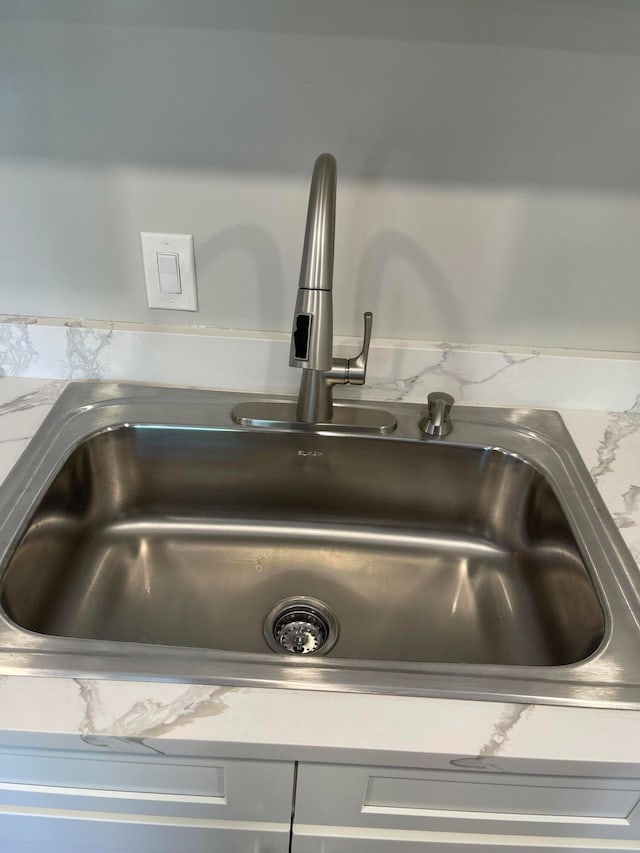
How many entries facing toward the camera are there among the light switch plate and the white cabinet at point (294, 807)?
2

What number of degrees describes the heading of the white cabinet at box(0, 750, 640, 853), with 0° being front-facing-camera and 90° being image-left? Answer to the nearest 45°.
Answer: approximately 0°

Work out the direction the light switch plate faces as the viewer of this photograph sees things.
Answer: facing the viewer

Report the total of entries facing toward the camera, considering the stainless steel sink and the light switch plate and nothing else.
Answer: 2

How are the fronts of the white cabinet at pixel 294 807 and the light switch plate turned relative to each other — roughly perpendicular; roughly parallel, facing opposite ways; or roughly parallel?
roughly parallel

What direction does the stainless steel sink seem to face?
toward the camera

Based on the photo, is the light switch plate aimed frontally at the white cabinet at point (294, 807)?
yes

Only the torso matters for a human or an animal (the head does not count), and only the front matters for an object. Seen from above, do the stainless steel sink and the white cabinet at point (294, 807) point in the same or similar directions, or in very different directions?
same or similar directions
